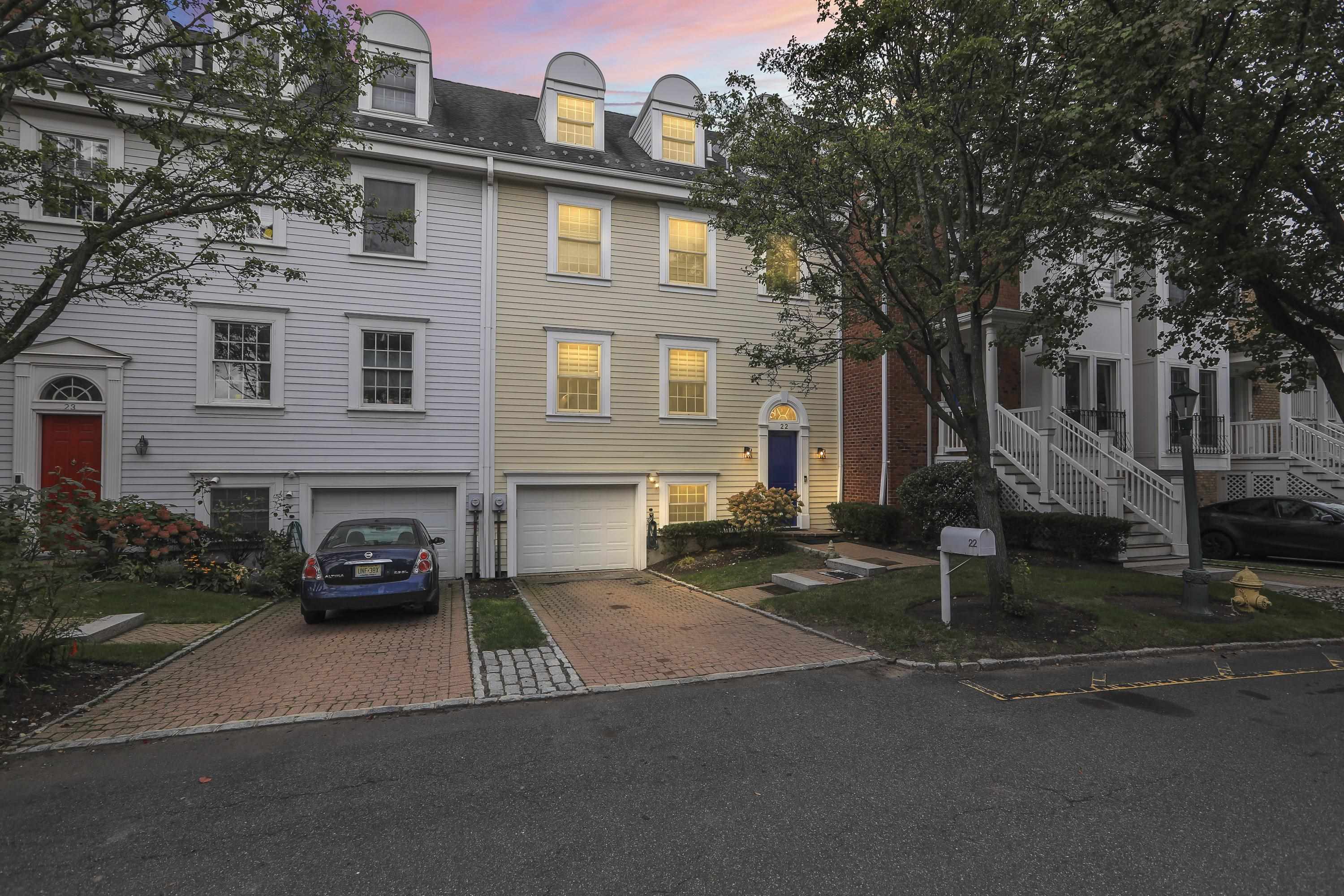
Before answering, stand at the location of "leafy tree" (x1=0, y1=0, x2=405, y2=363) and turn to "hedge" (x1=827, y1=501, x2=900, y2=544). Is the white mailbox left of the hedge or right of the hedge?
right

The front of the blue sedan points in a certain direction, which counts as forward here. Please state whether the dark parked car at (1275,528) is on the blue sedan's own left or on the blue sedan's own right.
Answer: on the blue sedan's own right

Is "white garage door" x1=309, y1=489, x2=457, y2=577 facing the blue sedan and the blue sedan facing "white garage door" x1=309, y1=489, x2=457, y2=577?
yes

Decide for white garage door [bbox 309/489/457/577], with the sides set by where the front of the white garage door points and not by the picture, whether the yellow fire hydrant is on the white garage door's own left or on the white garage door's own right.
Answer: on the white garage door's own left

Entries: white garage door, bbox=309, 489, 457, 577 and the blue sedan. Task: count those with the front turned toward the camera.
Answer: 1

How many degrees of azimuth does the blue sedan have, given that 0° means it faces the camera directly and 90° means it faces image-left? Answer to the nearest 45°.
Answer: approximately 180°

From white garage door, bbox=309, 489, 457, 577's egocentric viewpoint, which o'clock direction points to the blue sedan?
The blue sedan is roughly at 12 o'clock from the white garage door.

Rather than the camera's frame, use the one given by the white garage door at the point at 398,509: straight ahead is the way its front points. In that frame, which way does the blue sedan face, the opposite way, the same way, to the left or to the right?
the opposite way

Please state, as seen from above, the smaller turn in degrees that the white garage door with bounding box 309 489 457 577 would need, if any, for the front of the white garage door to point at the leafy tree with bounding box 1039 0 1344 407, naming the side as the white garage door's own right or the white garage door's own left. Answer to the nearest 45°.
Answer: approximately 45° to the white garage door's own left
